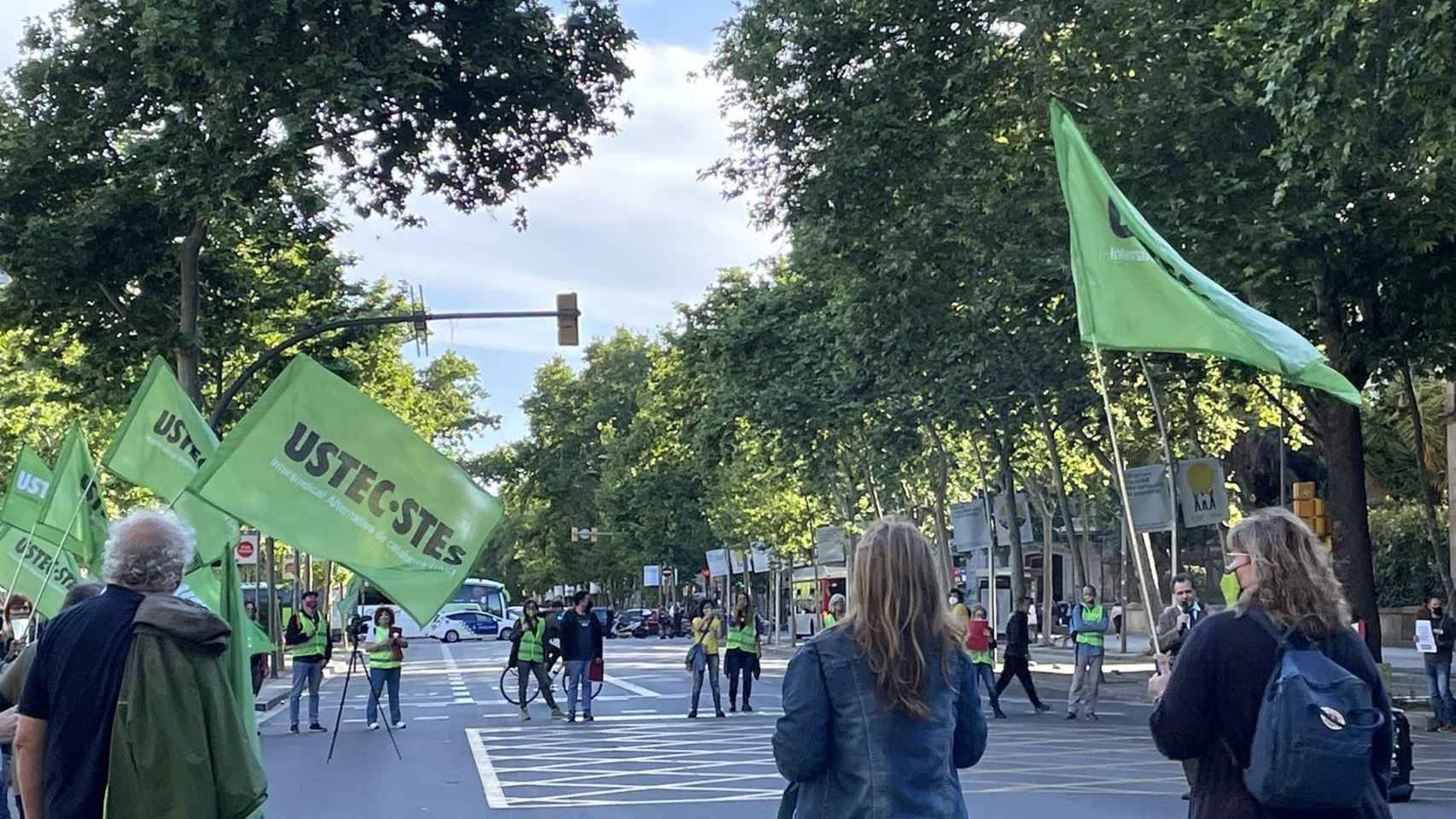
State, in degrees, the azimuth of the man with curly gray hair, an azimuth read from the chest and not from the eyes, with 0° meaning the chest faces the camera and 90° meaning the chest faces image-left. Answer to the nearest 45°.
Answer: approximately 180°

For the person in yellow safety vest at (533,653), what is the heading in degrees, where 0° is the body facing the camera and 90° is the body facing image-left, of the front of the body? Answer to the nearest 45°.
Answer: approximately 0°

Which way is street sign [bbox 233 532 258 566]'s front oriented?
toward the camera

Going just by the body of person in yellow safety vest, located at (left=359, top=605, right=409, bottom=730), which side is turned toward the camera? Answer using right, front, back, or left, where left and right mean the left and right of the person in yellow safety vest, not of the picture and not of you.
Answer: front

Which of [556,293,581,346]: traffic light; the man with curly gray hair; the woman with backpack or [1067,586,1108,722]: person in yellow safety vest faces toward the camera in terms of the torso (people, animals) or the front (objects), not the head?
the person in yellow safety vest

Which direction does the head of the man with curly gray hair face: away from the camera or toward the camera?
away from the camera

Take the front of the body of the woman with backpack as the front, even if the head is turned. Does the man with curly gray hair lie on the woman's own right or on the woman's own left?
on the woman's own left

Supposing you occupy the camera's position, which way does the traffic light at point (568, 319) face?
facing away from the viewer

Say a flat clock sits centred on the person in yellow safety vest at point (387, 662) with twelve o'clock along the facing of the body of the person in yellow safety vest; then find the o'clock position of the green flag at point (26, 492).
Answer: The green flag is roughly at 1 o'clock from the person in yellow safety vest.

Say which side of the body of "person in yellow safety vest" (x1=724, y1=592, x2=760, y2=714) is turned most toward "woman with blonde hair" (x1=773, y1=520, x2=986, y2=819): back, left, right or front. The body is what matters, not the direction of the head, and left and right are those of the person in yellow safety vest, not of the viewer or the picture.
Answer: front

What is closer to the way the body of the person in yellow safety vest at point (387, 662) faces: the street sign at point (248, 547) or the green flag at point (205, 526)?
the green flag

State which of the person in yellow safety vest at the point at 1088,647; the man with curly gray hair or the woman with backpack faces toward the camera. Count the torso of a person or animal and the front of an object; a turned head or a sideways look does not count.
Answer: the person in yellow safety vest

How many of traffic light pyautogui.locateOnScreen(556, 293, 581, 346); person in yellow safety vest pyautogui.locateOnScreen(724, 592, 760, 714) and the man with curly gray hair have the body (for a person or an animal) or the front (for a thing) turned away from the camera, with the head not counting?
2

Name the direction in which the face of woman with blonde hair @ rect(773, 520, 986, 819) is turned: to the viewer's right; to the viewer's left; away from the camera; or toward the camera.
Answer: away from the camera

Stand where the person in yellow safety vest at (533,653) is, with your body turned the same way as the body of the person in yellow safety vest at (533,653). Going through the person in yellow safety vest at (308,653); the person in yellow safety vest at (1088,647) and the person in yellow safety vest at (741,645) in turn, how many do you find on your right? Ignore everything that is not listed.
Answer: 1

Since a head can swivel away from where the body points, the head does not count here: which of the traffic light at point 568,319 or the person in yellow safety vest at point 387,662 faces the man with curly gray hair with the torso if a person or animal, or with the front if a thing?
the person in yellow safety vest
